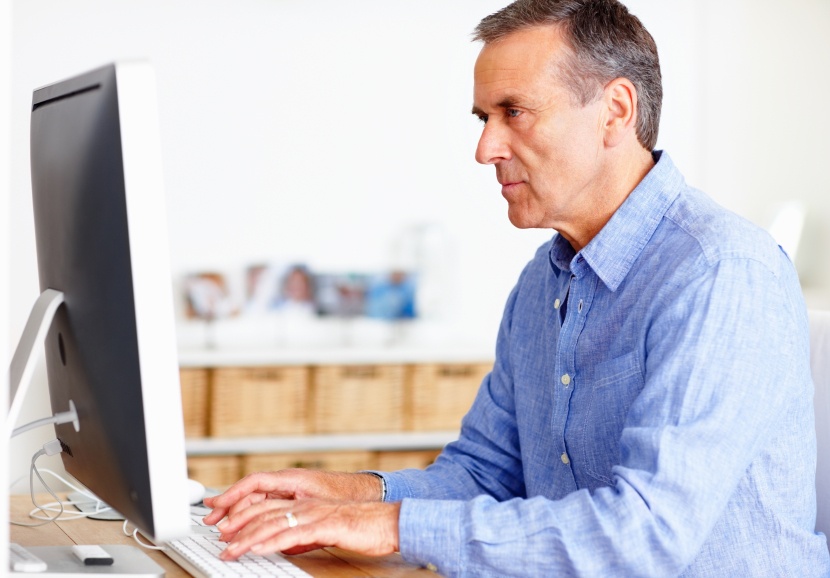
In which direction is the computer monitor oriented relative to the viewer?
to the viewer's right

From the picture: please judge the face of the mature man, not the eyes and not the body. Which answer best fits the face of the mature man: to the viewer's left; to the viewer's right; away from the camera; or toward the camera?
to the viewer's left

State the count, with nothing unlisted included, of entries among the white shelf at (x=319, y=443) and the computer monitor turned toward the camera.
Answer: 1

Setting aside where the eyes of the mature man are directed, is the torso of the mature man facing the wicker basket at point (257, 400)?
no

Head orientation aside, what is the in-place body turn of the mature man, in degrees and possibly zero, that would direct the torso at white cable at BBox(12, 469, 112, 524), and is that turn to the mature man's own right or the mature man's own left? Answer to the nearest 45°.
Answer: approximately 45° to the mature man's own right

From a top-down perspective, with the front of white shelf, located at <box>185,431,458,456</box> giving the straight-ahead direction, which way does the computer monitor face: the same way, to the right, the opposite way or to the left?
to the left

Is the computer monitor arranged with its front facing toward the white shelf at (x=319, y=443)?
no

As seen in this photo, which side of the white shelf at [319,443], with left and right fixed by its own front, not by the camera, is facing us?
front

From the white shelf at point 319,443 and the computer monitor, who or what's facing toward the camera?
the white shelf

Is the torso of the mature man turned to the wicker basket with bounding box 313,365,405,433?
no

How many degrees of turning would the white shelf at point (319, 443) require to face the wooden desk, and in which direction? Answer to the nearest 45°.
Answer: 0° — it already faces it

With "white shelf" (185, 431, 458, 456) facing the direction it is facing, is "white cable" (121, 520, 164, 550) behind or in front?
in front

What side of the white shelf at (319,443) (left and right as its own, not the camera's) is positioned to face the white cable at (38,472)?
front

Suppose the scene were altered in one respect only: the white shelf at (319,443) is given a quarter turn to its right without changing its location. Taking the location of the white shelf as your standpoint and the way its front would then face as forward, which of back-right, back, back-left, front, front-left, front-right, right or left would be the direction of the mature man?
left

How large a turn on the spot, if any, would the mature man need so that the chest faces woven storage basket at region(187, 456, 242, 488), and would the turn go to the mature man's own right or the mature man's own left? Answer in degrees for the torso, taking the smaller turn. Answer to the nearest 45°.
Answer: approximately 90° to the mature man's own right

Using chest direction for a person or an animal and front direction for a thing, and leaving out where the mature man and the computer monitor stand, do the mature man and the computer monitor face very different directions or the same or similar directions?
very different directions

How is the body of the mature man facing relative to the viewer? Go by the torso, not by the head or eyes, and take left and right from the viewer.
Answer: facing the viewer and to the left of the viewer
